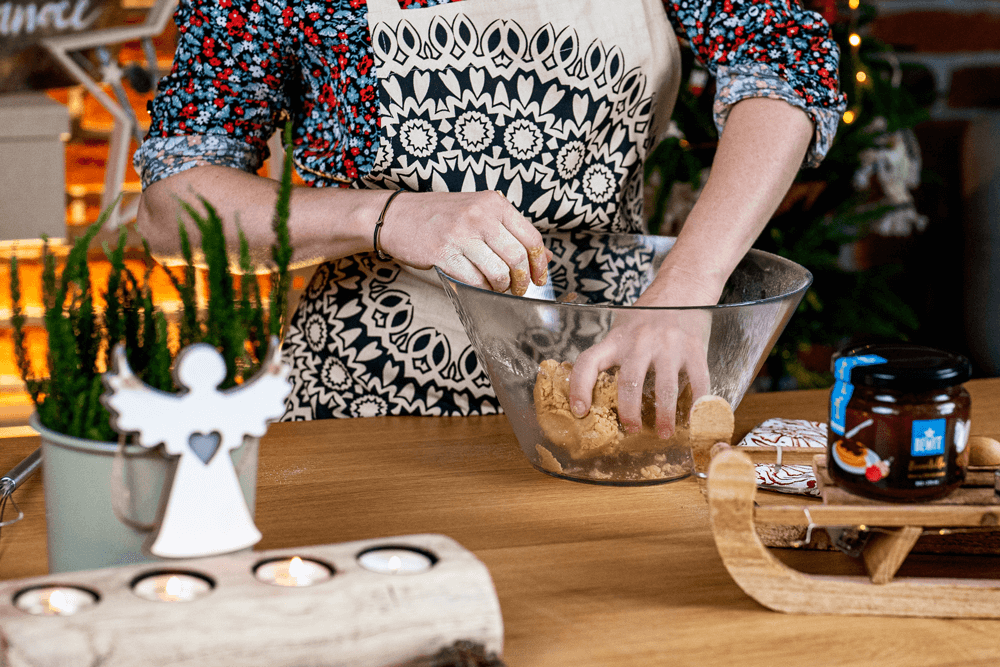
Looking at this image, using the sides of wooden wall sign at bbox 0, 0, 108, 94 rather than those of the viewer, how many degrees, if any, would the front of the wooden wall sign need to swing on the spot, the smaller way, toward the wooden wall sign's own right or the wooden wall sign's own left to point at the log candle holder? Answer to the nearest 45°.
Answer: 0° — it already faces it

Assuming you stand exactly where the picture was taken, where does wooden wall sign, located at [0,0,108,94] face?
facing the viewer

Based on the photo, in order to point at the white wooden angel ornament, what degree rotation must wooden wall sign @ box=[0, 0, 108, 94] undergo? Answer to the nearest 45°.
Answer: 0° — it already faces it

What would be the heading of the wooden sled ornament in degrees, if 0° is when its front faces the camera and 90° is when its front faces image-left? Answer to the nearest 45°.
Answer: approximately 90°

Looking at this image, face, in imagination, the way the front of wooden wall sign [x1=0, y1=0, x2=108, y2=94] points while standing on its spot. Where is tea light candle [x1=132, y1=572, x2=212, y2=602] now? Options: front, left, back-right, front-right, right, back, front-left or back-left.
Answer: front

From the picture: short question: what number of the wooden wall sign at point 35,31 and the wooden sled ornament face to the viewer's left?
1

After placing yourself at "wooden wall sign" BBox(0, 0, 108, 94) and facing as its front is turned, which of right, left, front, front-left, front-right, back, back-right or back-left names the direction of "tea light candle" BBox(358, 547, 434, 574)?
front

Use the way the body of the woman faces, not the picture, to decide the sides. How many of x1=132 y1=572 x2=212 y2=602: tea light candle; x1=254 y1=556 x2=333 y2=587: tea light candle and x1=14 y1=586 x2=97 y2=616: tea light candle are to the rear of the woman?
0

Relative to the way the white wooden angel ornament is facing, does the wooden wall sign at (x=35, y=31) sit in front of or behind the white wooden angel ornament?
behind

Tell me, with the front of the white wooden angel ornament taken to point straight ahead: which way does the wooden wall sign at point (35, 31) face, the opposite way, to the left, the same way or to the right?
the same way

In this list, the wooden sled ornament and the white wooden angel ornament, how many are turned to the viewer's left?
1
